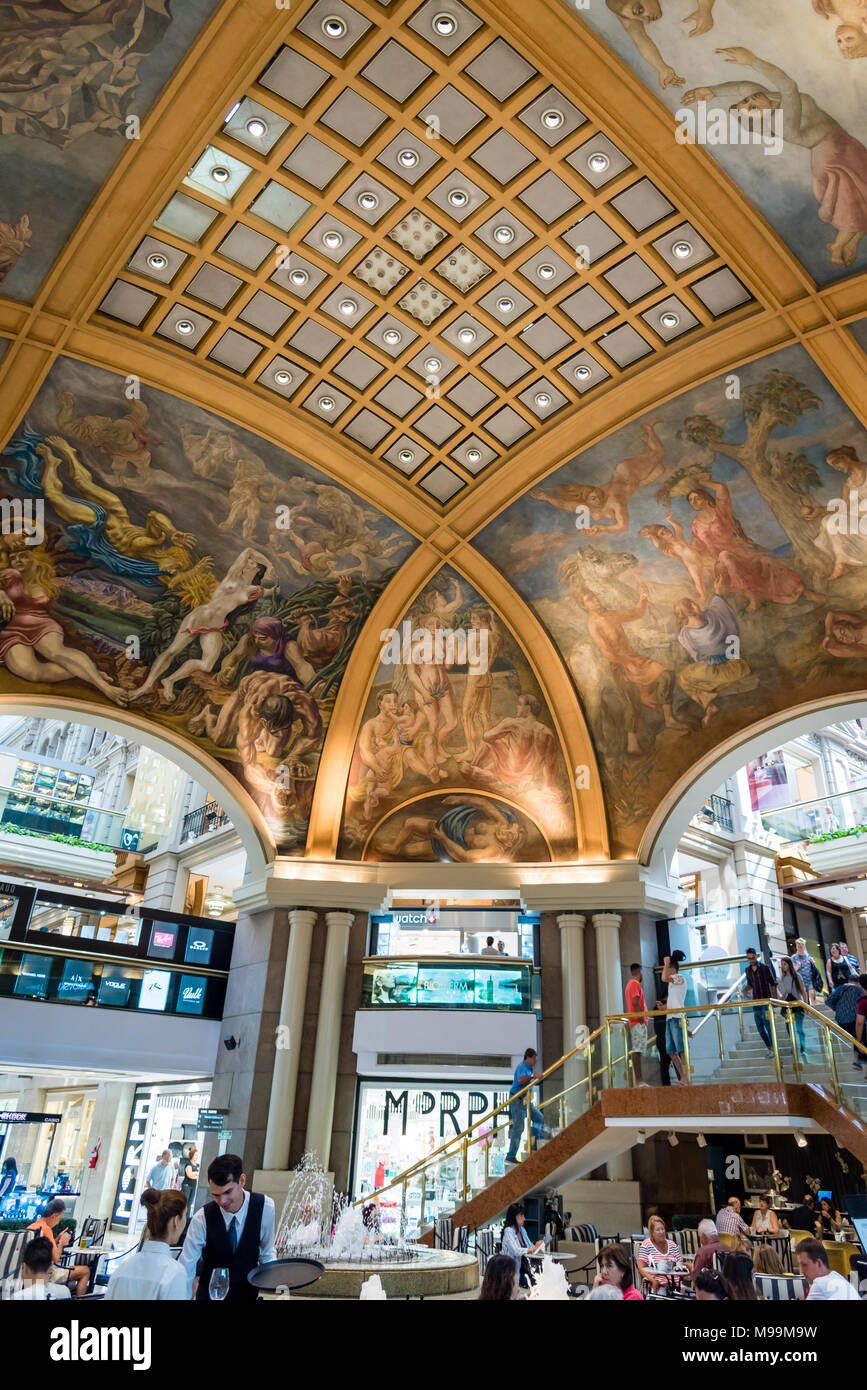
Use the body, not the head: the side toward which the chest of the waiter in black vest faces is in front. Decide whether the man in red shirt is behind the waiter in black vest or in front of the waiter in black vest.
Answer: behind

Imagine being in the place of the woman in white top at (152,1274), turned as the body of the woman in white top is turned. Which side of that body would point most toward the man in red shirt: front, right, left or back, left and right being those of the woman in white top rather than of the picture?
front

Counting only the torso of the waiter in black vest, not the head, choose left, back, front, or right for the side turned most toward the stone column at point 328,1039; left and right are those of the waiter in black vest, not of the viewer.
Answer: back

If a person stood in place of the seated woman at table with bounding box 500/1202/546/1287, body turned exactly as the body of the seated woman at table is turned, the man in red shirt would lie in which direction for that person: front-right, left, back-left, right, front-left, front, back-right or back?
left

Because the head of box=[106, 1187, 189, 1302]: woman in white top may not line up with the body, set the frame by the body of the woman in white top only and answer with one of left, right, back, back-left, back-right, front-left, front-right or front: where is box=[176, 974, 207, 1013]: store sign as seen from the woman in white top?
front-left

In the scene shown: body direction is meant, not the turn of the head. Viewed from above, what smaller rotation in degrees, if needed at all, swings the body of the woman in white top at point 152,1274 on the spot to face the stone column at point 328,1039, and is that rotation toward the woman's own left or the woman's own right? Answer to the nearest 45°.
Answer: approximately 45° to the woman's own left

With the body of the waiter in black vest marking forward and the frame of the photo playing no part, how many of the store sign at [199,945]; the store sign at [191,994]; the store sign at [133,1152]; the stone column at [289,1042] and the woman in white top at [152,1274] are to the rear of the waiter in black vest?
4

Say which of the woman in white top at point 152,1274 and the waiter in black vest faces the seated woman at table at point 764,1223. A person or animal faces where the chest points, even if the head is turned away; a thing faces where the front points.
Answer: the woman in white top

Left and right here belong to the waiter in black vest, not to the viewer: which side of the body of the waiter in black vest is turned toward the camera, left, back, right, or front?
front

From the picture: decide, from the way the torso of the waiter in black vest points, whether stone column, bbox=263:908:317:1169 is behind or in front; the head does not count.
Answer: behind

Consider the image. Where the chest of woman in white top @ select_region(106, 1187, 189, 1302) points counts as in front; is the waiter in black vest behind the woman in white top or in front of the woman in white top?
in front

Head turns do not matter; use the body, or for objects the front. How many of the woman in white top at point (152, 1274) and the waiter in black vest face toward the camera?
1

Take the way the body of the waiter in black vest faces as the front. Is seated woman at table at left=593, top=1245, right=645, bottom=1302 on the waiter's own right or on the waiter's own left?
on the waiter's own left

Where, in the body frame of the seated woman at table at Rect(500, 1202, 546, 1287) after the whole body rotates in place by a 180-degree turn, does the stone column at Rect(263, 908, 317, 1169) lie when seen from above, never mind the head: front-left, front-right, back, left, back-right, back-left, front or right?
front

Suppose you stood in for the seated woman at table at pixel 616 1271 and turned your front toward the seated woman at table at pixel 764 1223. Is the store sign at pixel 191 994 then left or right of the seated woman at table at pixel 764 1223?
left
